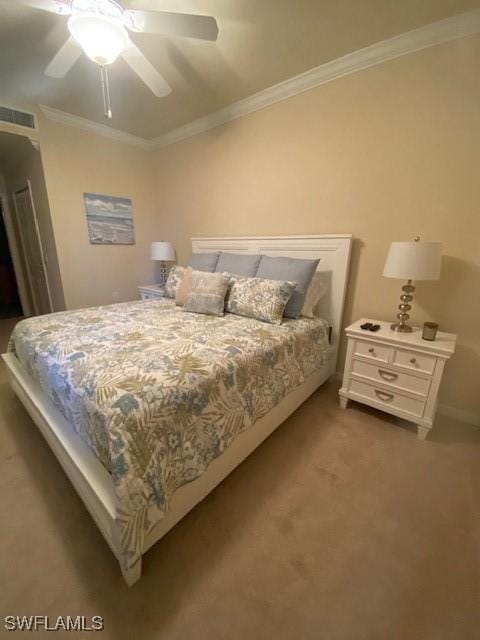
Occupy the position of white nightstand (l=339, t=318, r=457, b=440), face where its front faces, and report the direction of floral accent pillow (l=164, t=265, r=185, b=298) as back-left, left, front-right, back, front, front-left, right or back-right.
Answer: front-right

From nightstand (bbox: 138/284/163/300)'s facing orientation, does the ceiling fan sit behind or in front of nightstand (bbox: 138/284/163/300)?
in front

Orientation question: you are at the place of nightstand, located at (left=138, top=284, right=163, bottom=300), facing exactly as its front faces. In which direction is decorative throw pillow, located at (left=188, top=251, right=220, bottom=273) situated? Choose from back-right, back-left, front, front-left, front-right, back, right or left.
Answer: left

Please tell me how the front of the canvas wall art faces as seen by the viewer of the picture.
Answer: facing the viewer and to the right of the viewer

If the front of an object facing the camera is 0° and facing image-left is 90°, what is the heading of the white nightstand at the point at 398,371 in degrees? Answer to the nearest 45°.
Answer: approximately 45°

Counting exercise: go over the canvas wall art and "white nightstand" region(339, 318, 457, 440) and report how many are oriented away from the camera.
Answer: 0

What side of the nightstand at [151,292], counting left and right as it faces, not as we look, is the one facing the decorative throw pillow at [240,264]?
left

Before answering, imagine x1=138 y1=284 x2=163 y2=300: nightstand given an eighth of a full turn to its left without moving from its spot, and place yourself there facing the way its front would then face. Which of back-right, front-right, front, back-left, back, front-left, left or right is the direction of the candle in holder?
front-left

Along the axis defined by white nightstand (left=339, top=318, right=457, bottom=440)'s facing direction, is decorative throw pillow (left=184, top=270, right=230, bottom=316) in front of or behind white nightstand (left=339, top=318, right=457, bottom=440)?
in front

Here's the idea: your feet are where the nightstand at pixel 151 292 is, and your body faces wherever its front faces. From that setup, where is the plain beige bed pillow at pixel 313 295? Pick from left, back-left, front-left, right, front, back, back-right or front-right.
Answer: left

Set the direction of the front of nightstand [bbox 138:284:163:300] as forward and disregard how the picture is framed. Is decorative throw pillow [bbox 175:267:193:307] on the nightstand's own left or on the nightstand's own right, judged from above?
on the nightstand's own left

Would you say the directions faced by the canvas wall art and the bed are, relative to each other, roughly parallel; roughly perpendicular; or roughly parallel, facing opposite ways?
roughly perpendicular

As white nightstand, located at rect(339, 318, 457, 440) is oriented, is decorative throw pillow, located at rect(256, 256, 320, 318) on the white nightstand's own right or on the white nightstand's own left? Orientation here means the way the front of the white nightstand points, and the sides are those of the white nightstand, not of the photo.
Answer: on the white nightstand's own right

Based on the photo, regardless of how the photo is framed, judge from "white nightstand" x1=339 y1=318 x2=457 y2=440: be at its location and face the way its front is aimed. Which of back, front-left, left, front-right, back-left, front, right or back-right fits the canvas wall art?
front-right

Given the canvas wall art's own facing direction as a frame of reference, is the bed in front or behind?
in front

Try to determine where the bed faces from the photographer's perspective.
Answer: facing the viewer and to the left of the viewer

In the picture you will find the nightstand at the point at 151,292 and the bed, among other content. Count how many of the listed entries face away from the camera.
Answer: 0

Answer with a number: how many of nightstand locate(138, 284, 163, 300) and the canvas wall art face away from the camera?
0
